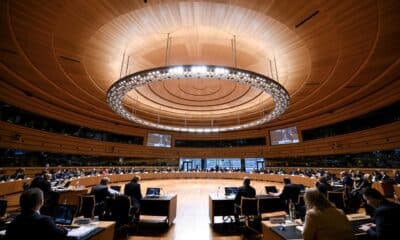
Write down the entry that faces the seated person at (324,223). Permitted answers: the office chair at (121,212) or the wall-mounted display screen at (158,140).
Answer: the wall-mounted display screen

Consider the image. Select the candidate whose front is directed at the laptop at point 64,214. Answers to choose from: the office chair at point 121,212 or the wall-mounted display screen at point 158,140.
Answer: the wall-mounted display screen

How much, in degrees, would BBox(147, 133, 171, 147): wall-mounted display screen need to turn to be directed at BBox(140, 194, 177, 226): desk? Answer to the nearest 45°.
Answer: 0° — it already faces it

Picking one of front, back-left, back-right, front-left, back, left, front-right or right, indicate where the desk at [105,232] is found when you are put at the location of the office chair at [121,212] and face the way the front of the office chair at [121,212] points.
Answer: back-left

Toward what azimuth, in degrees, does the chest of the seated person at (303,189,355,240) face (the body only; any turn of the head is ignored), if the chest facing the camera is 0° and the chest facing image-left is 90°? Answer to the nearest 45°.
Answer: approximately 135°

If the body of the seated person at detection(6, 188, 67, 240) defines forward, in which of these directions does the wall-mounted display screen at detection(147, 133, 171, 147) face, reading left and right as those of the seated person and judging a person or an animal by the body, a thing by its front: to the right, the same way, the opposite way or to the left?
the opposite way

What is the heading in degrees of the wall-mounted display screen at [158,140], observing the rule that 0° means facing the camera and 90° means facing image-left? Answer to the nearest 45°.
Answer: approximately 0°
